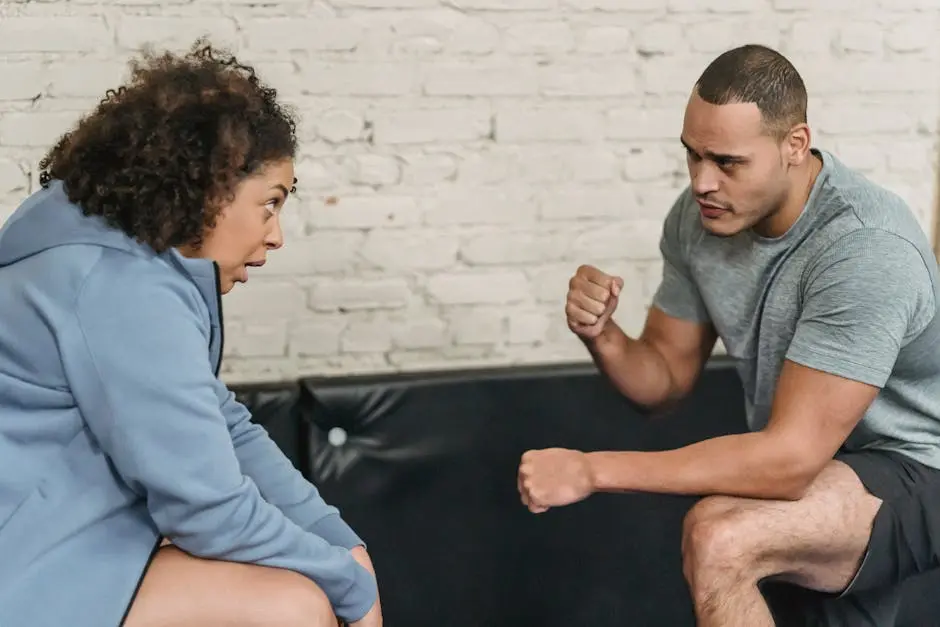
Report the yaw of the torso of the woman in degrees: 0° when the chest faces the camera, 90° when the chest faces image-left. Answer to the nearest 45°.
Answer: approximately 270°

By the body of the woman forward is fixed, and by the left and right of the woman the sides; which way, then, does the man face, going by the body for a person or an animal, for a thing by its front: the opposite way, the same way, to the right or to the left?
the opposite way

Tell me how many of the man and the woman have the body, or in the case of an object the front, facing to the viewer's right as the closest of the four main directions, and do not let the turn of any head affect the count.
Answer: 1

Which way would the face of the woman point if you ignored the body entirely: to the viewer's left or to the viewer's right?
to the viewer's right

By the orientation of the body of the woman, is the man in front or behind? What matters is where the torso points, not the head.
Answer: in front

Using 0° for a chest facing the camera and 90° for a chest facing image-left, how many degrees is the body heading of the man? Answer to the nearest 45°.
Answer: approximately 45°

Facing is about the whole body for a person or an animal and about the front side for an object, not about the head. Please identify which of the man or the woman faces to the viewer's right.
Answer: the woman

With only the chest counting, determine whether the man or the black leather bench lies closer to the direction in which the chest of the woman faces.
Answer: the man

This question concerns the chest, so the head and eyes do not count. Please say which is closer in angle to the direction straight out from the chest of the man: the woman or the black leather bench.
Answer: the woman
